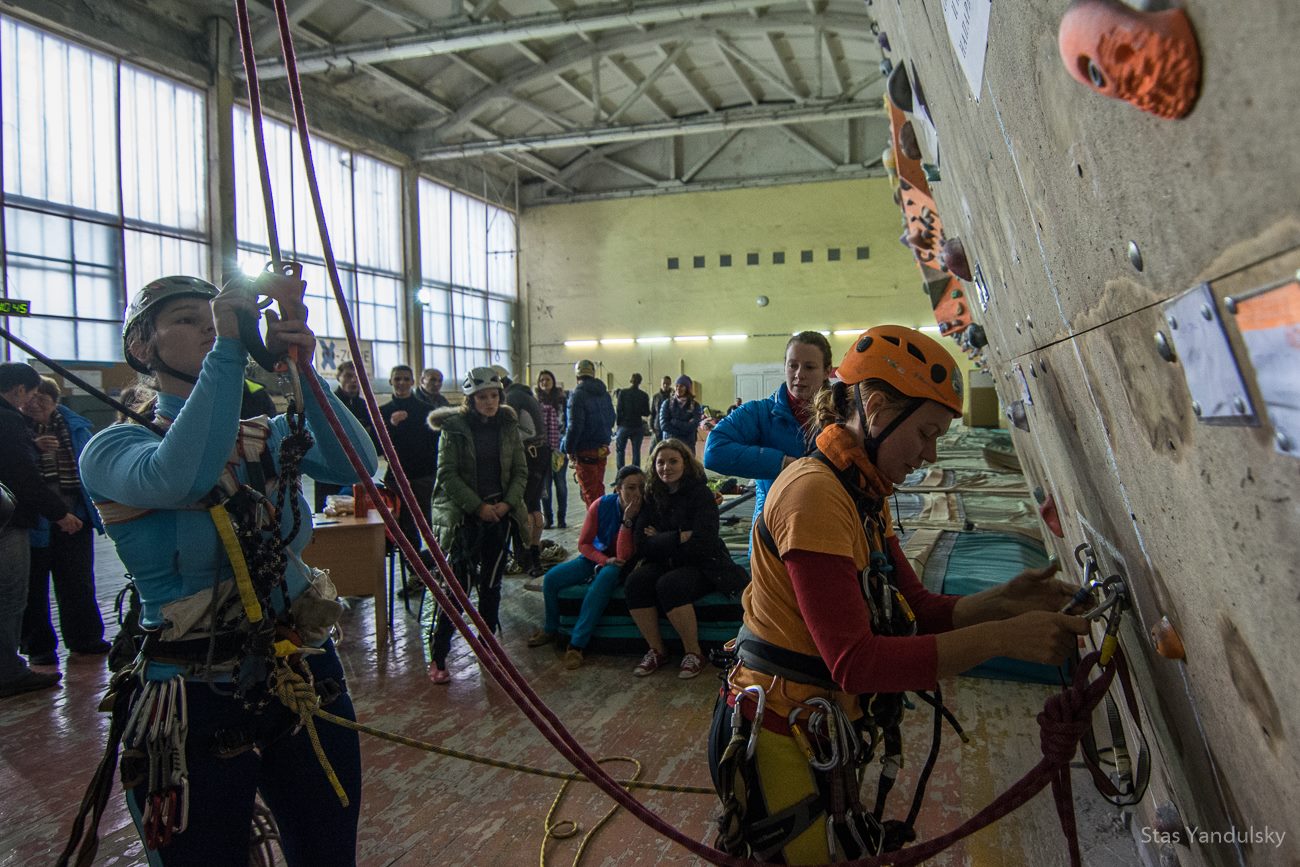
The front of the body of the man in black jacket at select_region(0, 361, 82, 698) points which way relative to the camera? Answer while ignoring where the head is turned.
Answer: to the viewer's right

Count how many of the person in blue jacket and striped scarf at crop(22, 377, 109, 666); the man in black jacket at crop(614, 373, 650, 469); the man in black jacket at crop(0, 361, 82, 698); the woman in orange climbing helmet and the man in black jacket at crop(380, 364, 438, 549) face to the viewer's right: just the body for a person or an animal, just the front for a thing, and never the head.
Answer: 2

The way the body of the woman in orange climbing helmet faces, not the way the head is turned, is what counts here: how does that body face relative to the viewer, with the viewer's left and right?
facing to the right of the viewer

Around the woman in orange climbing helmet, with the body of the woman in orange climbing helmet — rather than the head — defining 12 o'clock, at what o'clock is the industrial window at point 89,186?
The industrial window is roughly at 7 o'clock from the woman in orange climbing helmet.

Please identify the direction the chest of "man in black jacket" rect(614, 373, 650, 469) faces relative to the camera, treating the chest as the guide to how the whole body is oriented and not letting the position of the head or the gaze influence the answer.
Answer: away from the camera

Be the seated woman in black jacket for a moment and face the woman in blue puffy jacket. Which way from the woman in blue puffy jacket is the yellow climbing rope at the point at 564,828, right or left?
right

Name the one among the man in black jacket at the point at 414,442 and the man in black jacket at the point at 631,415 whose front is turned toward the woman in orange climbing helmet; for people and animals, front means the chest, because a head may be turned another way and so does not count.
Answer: the man in black jacket at the point at 414,442

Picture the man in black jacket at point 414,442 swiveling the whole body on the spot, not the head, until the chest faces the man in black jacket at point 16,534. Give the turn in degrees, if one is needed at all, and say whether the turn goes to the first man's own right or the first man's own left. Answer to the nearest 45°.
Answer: approximately 45° to the first man's own right

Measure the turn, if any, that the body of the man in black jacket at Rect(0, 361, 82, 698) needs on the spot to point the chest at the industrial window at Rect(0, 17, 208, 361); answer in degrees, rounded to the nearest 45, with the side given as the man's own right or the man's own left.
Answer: approximately 90° to the man's own left

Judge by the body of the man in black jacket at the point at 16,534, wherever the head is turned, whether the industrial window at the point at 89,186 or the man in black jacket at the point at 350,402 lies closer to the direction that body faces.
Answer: the man in black jacket

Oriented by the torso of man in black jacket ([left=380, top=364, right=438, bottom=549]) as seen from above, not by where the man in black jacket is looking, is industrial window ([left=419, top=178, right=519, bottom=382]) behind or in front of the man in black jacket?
behind
